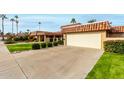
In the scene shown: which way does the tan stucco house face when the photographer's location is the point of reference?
facing the viewer and to the left of the viewer

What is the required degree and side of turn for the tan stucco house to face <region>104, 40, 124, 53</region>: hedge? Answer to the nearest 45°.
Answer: approximately 45° to its left
